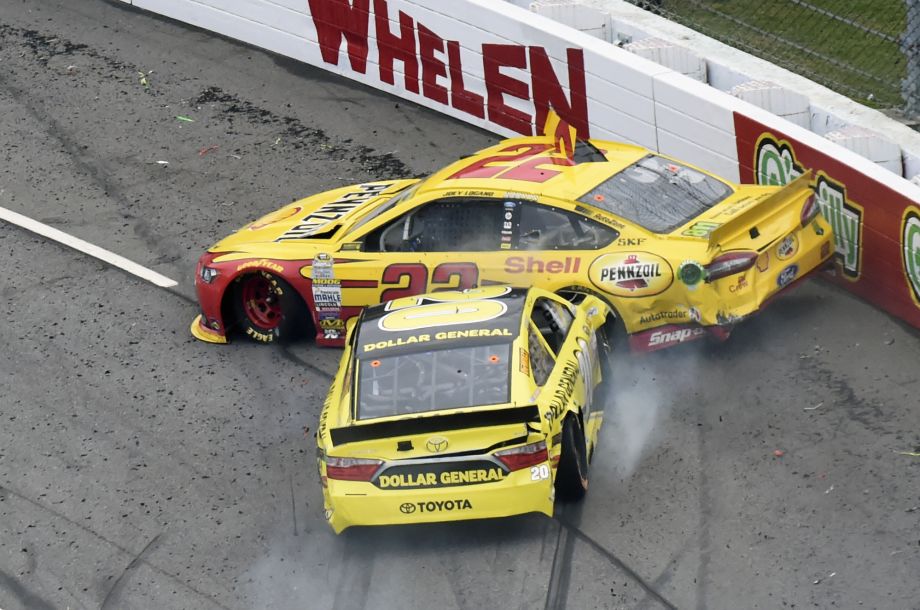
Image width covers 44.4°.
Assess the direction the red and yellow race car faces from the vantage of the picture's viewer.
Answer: facing away from the viewer and to the left of the viewer

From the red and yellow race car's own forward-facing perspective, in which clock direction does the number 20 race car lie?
The number 20 race car is roughly at 8 o'clock from the red and yellow race car.

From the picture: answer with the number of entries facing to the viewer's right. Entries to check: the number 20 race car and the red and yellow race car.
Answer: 0

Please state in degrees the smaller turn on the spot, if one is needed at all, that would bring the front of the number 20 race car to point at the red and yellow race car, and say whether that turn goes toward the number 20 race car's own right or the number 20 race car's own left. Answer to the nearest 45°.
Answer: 0° — it already faces it

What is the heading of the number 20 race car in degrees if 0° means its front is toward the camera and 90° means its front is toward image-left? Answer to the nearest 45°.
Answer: approximately 180°

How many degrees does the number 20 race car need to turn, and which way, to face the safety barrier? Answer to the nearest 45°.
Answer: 0° — it already faces it
